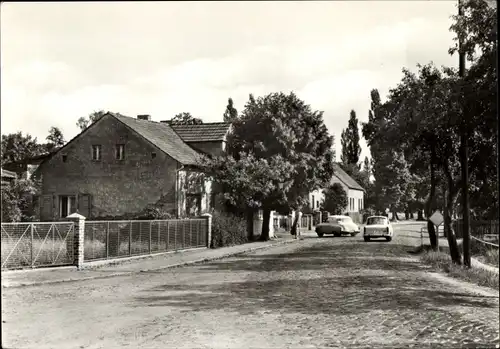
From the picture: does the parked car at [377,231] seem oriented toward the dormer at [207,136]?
no

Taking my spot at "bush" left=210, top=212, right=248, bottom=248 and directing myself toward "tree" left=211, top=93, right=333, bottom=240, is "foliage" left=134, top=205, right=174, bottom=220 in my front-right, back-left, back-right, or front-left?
back-left

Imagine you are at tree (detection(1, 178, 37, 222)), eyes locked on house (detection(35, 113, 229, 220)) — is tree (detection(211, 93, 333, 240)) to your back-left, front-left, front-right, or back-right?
front-right

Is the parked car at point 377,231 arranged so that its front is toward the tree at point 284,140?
no
